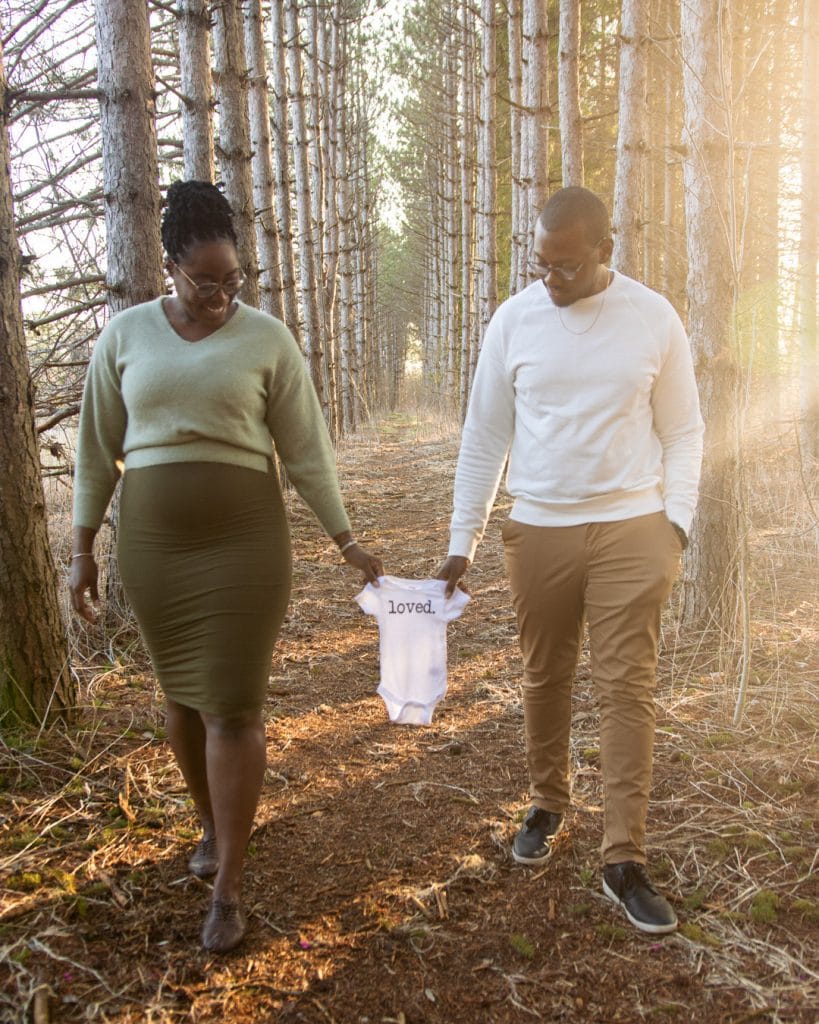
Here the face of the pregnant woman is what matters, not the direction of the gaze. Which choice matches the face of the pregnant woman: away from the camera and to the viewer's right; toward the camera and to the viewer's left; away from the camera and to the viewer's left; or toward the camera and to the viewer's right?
toward the camera and to the viewer's right

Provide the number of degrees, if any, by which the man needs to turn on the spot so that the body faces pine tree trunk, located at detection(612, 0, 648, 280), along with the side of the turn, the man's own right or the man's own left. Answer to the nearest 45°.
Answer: approximately 180°

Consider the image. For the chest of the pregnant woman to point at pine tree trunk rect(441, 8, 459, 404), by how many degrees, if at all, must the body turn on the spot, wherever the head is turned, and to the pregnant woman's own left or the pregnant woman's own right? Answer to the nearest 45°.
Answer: approximately 180°

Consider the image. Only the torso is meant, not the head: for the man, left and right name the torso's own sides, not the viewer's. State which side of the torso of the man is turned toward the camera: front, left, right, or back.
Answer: front

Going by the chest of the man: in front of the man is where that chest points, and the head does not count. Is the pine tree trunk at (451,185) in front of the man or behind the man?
behind

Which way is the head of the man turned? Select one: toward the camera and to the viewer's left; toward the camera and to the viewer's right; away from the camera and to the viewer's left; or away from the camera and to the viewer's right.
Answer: toward the camera and to the viewer's left

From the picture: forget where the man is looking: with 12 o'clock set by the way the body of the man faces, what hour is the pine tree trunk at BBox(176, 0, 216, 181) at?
The pine tree trunk is roughly at 5 o'clock from the man.

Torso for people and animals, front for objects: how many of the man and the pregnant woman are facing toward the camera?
2

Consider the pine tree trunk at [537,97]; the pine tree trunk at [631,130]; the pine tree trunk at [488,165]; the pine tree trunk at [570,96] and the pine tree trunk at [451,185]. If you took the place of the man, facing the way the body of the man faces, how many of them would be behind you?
5

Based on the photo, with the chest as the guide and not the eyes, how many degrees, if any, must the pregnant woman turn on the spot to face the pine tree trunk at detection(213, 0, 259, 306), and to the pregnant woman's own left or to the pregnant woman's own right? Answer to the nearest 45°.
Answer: approximately 180°

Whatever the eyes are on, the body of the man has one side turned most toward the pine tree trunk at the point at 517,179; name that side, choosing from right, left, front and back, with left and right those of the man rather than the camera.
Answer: back
